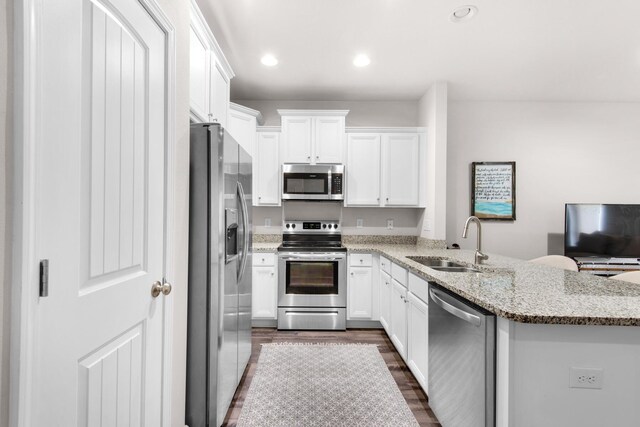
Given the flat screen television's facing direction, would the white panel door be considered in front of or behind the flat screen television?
in front

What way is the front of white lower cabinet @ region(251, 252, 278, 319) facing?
toward the camera

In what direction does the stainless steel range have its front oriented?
toward the camera

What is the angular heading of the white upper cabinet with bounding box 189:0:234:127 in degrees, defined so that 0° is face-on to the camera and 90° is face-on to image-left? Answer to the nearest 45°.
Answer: approximately 270°

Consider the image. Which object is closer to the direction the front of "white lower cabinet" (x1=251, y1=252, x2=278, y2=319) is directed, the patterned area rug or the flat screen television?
the patterned area rug

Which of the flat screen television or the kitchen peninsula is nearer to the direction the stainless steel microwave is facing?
the kitchen peninsula

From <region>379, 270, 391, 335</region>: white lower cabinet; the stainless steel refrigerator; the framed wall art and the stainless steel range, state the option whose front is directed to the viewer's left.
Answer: the white lower cabinet

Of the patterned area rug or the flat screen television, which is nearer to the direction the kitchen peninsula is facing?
the patterned area rug

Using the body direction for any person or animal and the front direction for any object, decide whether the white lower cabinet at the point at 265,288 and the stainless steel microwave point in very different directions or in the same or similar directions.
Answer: same or similar directions

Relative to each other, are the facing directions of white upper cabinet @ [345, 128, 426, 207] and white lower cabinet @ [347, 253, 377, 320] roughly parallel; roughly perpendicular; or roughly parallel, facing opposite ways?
roughly parallel

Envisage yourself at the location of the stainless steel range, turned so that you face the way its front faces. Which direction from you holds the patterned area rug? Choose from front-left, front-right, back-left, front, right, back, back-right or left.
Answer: front

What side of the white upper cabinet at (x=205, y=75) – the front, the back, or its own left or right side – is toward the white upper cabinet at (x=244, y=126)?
left

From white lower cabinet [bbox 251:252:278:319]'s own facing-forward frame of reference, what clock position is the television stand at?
The television stand is roughly at 9 o'clock from the white lower cabinet.

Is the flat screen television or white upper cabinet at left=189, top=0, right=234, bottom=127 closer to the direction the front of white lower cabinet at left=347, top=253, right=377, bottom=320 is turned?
the white upper cabinet

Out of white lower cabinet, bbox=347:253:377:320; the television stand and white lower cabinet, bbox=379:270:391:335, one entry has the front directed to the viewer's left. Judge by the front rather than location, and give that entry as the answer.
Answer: white lower cabinet, bbox=379:270:391:335

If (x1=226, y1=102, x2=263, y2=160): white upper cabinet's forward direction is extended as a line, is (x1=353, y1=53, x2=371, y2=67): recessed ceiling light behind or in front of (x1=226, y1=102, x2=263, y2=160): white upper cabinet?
in front

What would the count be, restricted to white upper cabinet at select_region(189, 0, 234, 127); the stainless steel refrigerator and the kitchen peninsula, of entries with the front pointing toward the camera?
0
